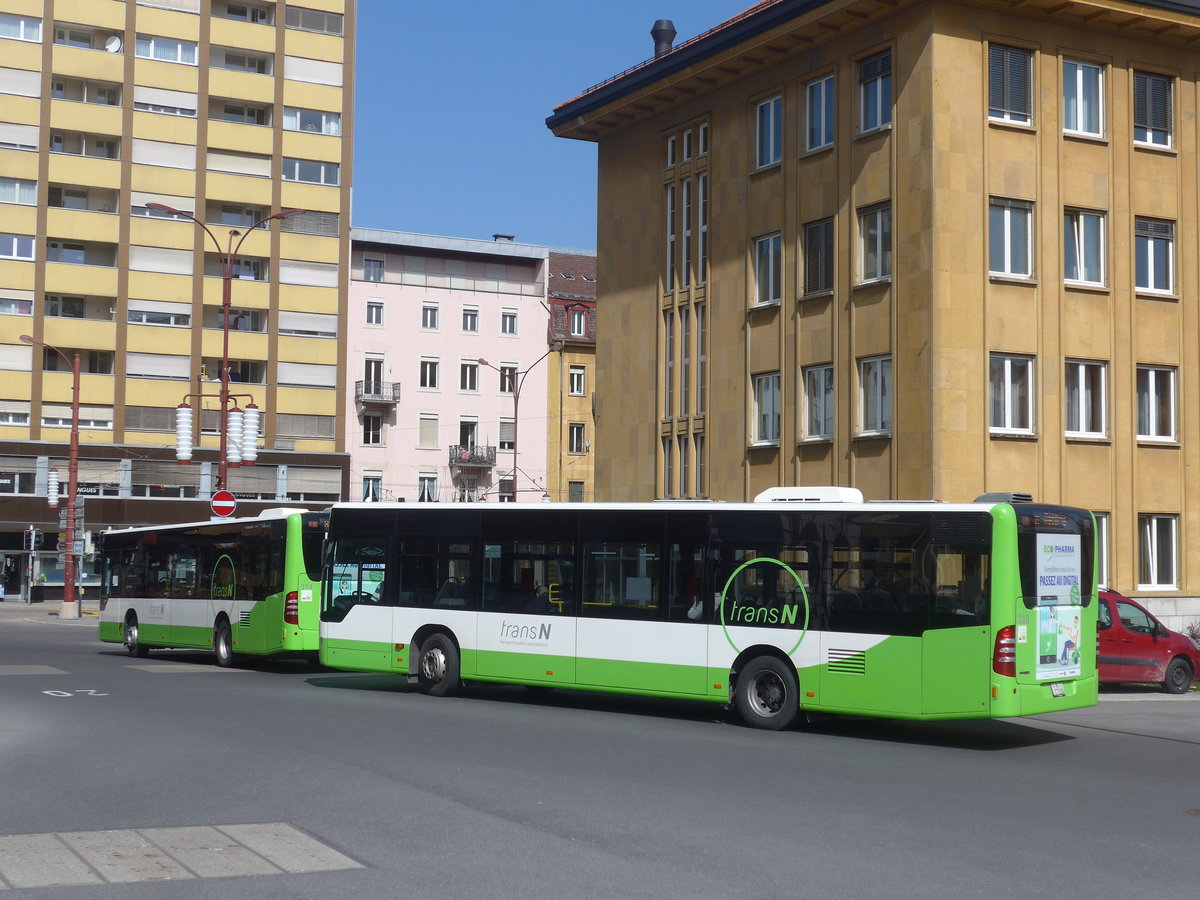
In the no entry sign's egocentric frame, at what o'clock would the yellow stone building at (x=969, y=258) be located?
The yellow stone building is roughly at 10 o'clock from the no entry sign.

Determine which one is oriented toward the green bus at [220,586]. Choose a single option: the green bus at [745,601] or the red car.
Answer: the green bus at [745,601]

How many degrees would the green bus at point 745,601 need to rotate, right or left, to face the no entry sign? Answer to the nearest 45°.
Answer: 0° — it already faces it

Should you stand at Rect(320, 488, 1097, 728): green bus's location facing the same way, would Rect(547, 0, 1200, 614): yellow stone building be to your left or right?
on your right

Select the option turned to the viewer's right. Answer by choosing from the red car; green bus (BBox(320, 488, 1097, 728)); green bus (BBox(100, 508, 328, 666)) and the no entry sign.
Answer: the red car

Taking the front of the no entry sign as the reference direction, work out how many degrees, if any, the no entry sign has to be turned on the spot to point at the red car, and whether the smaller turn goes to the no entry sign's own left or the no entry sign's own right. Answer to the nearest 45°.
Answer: approximately 45° to the no entry sign's own left

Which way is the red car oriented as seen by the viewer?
to the viewer's right

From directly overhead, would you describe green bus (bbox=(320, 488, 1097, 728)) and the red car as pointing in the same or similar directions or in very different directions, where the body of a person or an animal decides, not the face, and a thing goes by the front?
very different directions

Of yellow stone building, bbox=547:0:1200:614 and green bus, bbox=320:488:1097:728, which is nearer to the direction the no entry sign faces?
the green bus

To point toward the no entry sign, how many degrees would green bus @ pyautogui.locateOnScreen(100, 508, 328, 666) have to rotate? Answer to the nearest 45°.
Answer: approximately 45° to its right

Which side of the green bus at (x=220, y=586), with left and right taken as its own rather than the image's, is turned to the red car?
back

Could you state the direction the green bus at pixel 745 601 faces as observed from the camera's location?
facing away from the viewer and to the left of the viewer
